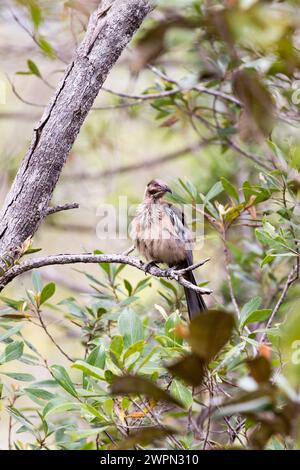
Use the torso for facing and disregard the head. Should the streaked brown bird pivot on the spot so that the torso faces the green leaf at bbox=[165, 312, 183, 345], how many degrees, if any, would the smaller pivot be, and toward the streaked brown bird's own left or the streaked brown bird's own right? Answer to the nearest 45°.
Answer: approximately 45° to the streaked brown bird's own left

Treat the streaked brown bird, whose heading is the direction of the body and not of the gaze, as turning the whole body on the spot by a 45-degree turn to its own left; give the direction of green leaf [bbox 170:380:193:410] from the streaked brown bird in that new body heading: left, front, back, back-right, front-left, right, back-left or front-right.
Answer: front

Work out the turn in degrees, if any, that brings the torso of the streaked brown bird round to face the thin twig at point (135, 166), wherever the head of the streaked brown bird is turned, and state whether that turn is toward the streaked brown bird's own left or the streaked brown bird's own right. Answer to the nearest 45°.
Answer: approximately 135° to the streaked brown bird's own right

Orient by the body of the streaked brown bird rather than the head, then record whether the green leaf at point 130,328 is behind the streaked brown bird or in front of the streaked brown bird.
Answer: in front

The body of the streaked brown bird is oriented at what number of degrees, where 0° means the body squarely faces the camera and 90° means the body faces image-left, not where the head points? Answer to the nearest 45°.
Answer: approximately 45°
